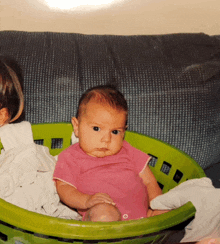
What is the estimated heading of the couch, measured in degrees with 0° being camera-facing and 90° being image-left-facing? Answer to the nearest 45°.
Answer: approximately 0°
